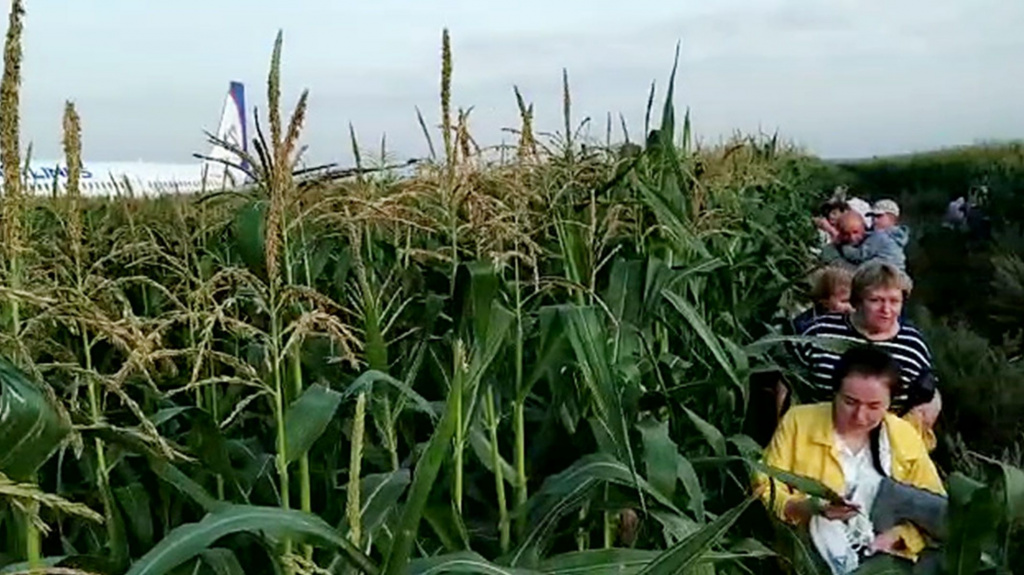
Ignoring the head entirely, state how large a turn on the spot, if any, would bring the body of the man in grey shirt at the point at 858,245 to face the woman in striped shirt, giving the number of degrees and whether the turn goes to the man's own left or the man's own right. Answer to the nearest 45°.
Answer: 0° — they already face them

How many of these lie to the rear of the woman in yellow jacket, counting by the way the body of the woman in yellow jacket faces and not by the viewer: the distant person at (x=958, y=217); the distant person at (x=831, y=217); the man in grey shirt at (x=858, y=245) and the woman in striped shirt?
4

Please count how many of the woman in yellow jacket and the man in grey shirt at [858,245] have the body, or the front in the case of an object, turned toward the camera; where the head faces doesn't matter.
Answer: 2

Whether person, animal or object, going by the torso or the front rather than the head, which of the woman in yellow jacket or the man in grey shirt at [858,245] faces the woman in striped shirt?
the man in grey shirt

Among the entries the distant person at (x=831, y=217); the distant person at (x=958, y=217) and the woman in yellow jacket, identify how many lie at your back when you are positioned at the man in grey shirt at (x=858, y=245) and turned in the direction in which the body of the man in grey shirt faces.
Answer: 2

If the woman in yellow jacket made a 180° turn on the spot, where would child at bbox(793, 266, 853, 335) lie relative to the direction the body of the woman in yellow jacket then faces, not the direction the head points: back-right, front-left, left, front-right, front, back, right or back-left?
front

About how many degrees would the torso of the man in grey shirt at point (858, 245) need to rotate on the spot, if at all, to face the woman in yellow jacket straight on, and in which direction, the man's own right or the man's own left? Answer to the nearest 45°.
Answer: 0° — they already face them

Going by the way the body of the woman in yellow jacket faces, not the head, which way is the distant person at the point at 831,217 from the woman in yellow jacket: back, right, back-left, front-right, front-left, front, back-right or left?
back

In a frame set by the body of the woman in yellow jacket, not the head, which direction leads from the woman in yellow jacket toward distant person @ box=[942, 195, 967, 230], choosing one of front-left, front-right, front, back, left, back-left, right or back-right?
back

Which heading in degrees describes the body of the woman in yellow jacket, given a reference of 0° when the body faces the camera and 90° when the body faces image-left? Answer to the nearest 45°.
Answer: approximately 0°

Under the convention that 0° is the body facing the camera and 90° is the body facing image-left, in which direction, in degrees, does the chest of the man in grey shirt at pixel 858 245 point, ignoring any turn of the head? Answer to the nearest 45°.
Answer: approximately 0°

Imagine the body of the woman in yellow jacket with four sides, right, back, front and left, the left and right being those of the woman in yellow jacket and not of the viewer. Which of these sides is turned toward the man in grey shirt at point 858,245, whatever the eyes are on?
back

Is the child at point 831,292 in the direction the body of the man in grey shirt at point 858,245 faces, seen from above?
yes

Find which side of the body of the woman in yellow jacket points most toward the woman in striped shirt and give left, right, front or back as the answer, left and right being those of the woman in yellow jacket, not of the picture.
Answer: back
